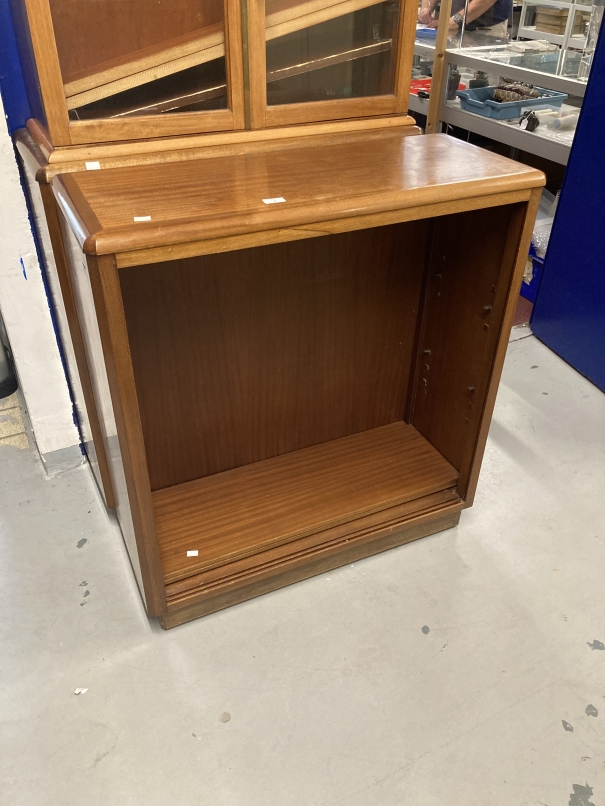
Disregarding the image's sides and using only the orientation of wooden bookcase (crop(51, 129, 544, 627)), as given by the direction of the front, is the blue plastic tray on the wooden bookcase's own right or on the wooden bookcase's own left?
on the wooden bookcase's own left

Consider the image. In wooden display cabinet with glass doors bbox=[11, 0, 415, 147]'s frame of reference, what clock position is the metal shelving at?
The metal shelving is roughly at 9 o'clock from the wooden display cabinet with glass doors.

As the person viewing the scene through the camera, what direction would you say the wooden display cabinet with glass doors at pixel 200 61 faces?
facing the viewer and to the right of the viewer

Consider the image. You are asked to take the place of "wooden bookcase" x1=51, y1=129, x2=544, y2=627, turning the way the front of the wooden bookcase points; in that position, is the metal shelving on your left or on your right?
on your left

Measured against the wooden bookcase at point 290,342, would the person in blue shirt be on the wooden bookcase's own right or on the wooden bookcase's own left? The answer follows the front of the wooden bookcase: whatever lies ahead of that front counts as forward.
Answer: on the wooden bookcase's own left

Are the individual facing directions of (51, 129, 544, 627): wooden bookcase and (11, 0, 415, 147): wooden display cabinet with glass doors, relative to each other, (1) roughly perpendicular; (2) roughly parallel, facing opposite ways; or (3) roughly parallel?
roughly parallel

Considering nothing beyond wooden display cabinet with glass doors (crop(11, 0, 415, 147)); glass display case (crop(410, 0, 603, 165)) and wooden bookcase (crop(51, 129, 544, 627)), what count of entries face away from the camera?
0

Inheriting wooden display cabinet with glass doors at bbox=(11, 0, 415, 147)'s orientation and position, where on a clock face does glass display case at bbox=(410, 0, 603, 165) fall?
glass display case at bbox=(410, 0, 603, 165) is roughly at 9 o'clock from wooden display cabinet with glass doors at bbox=(11, 0, 415, 147).

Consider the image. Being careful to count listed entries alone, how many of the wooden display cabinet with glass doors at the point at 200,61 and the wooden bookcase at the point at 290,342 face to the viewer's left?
0

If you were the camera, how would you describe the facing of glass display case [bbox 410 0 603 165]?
facing the viewer and to the left of the viewer
